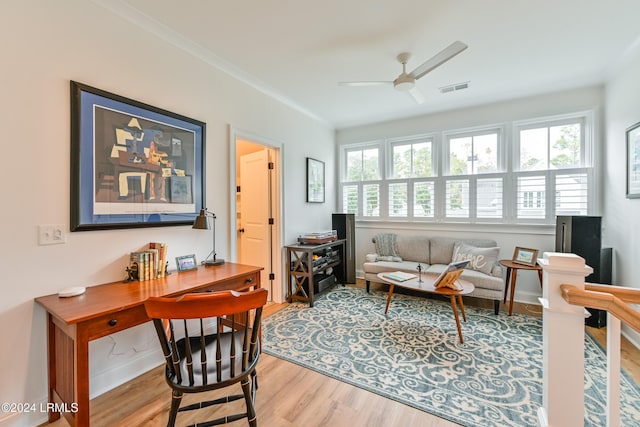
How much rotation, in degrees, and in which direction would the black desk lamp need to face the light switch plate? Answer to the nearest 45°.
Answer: approximately 45° to its left

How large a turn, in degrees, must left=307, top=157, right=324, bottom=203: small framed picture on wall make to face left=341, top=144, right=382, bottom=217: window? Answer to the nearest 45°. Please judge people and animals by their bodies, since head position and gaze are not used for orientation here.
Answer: approximately 90° to its left

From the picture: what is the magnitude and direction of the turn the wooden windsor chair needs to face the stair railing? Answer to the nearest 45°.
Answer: approximately 135° to its right

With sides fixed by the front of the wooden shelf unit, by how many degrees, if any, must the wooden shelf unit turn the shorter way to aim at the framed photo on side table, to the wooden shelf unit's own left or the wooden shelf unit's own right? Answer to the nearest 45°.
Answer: approximately 45° to the wooden shelf unit's own left

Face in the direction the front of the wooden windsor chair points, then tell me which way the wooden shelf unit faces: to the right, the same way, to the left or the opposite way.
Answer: the opposite way

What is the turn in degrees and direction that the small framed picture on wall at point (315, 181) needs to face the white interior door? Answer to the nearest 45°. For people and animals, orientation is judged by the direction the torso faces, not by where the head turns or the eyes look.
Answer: approximately 90° to its right

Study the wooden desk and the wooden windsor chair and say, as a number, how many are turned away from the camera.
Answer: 1

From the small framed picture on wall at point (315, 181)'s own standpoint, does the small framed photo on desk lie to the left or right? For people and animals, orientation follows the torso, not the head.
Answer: on its right

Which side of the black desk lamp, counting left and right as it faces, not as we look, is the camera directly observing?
left

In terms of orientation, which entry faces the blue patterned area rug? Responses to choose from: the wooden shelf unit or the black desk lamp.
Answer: the wooden shelf unit

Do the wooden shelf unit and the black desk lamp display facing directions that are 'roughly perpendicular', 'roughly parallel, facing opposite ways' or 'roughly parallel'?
roughly perpendicular

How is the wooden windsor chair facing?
away from the camera
